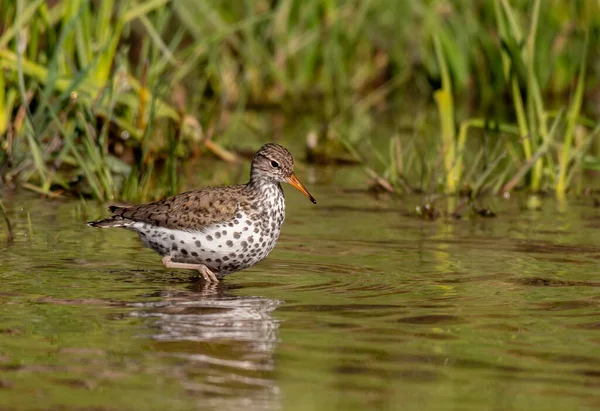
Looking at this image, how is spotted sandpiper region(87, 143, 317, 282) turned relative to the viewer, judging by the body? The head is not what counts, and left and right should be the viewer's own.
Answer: facing to the right of the viewer
